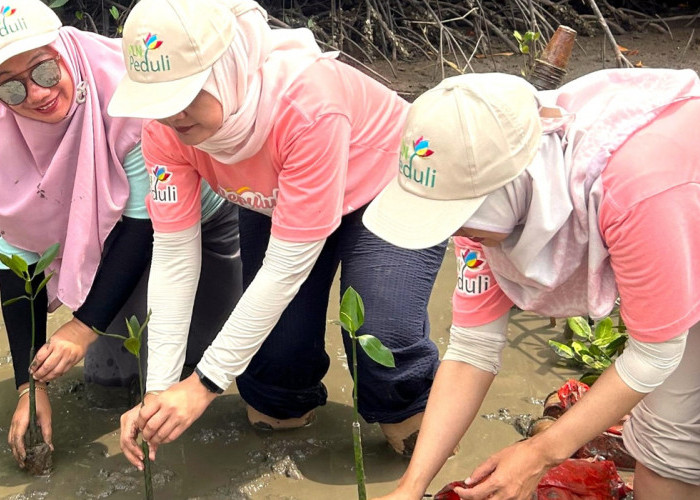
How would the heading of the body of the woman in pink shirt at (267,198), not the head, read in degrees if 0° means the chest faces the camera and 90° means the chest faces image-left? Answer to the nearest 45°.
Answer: approximately 45°

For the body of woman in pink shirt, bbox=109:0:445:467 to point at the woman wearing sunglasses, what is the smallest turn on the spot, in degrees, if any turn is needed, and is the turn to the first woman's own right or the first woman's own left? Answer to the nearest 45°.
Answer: approximately 90° to the first woman's own right

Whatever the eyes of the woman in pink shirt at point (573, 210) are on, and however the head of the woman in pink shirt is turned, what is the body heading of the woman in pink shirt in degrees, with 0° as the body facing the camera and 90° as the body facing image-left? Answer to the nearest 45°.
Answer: approximately 45°

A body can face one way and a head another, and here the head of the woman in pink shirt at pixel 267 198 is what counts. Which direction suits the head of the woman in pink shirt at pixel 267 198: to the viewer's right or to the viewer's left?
to the viewer's left

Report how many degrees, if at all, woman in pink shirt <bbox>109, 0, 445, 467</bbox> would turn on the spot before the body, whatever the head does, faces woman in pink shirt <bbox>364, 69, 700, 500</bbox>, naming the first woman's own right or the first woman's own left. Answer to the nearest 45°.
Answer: approximately 90° to the first woman's own left

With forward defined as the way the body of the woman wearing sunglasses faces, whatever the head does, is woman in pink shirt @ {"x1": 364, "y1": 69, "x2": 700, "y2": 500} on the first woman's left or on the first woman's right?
on the first woman's left

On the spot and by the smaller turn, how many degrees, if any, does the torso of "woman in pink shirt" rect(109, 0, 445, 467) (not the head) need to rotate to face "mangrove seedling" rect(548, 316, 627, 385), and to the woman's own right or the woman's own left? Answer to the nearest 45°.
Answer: approximately 135° to the woman's own left

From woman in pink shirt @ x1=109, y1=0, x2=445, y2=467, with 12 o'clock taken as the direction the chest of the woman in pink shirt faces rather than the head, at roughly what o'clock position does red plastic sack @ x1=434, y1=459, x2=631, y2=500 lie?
The red plastic sack is roughly at 9 o'clock from the woman in pink shirt.
